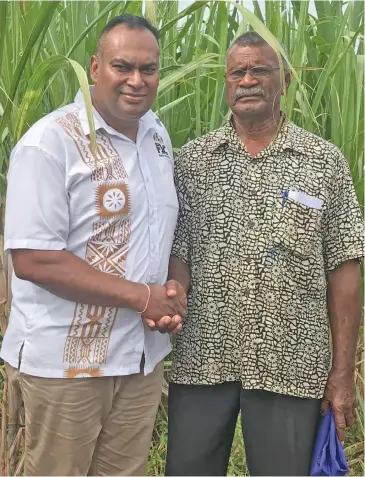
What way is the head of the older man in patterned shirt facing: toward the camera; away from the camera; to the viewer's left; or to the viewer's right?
toward the camera

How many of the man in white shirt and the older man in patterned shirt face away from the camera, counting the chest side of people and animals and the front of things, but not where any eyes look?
0

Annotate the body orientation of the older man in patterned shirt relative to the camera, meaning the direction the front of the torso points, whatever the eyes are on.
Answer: toward the camera
